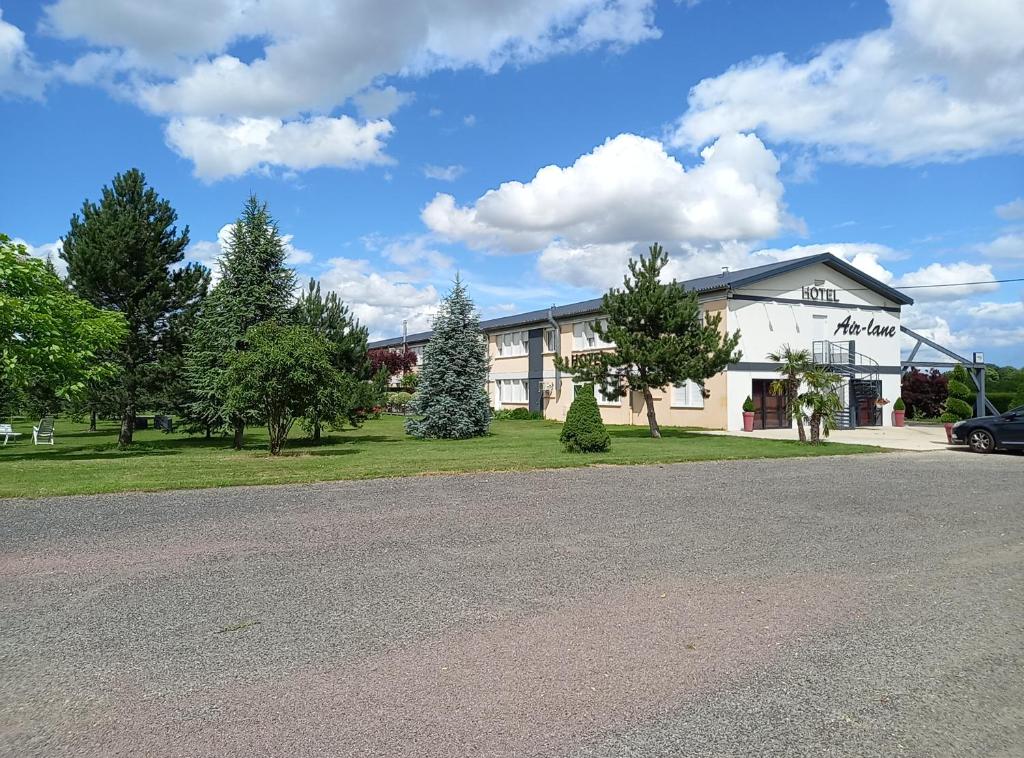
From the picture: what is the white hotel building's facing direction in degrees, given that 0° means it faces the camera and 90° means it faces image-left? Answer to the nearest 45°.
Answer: approximately 315°

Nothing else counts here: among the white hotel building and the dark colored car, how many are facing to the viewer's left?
1

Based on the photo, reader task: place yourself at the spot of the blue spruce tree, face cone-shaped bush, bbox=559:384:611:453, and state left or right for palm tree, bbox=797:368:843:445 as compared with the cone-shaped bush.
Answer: left

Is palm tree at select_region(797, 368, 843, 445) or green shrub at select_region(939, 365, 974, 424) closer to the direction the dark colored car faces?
the palm tree

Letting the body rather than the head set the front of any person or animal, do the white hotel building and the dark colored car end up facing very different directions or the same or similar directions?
very different directions

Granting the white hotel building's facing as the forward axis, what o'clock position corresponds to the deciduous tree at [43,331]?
The deciduous tree is roughly at 3 o'clock from the white hotel building.

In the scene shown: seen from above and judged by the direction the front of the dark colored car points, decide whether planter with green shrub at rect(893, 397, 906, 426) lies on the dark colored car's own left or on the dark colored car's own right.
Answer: on the dark colored car's own right

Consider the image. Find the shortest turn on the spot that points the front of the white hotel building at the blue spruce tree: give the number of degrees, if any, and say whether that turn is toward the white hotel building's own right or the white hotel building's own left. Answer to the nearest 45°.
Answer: approximately 90° to the white hotel building's own right

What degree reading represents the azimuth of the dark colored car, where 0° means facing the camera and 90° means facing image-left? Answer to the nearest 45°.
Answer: approximately 90°

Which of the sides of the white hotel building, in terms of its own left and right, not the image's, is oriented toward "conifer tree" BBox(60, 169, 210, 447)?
right

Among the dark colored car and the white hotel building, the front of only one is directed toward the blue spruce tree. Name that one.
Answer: the dark colored car

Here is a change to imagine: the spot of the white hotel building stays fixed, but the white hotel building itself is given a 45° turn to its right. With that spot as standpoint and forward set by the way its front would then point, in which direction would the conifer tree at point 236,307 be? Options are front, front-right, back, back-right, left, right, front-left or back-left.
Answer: front-right

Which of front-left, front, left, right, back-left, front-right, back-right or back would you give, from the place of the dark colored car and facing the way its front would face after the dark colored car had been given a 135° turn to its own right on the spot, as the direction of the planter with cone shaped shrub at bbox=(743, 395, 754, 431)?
left

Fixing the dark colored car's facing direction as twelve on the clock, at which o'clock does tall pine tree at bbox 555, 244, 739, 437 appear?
The tall pine tree is roughly at 12 o'clock from the dark colored car.

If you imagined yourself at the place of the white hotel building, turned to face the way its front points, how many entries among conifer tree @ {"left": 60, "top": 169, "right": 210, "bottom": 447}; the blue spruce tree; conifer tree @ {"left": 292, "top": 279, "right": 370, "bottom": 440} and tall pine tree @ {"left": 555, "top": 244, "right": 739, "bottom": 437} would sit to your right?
4

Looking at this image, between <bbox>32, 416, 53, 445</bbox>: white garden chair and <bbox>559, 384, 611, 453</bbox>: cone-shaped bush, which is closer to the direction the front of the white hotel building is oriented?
the cone-shaped bush

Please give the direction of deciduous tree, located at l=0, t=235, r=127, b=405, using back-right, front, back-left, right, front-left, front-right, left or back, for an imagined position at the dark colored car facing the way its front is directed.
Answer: front-left
